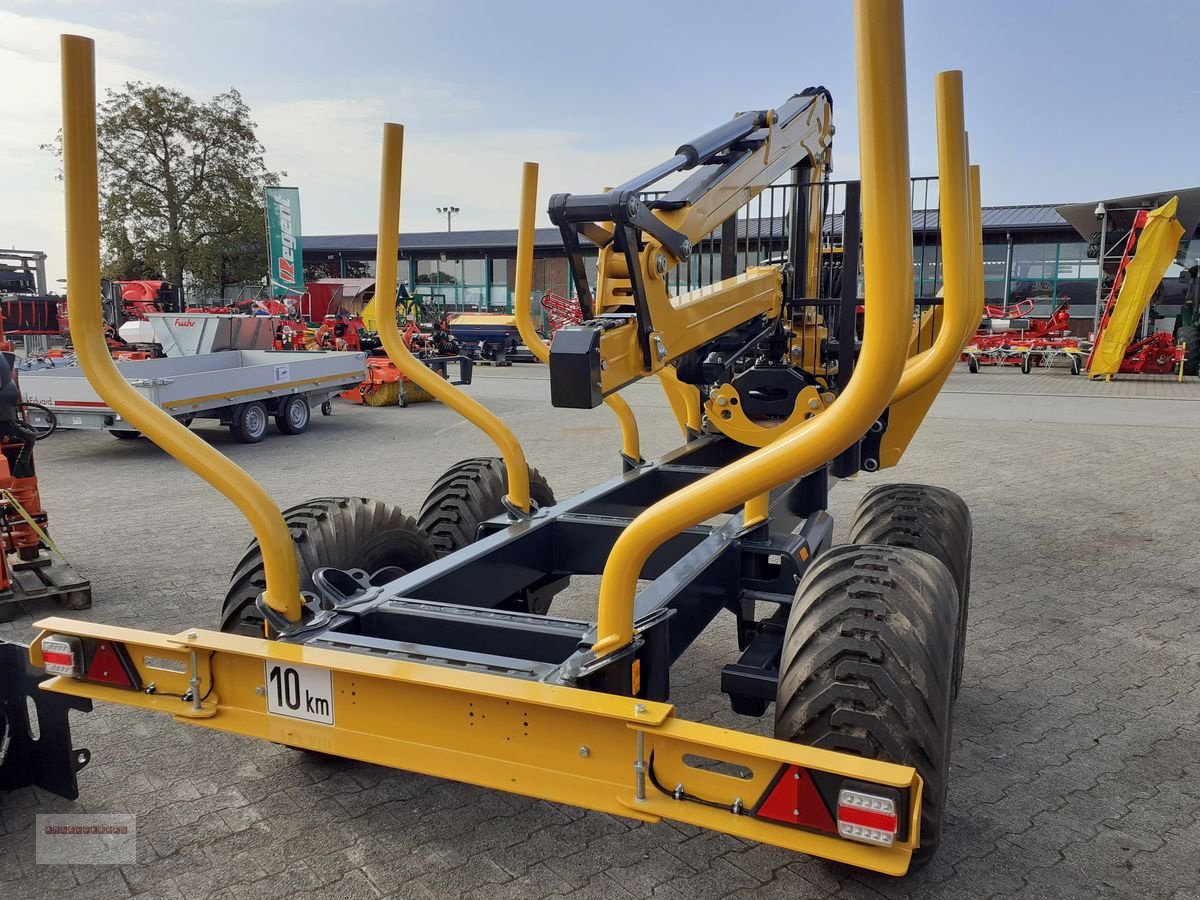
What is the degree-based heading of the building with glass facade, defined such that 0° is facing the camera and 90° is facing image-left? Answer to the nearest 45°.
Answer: approximately 0°

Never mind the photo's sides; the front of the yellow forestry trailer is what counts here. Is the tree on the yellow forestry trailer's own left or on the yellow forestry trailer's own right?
on the yellow forestry trailer's own left

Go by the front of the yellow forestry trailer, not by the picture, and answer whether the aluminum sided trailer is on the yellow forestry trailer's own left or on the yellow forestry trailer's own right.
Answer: on the yellow forestry trailer's own left

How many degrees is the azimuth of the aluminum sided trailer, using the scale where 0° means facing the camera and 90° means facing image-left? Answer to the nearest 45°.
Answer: approximately 45°

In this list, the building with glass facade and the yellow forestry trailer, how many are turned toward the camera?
1

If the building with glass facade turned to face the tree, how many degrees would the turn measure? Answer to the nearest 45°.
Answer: approximately 90° to its right

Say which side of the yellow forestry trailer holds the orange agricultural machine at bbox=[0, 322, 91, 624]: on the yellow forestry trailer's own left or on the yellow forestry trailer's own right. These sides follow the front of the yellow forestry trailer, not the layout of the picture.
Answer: on the yellow forestry trailer's own left

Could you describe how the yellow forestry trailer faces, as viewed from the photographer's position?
facing away from the viewer and to the right of the viewer

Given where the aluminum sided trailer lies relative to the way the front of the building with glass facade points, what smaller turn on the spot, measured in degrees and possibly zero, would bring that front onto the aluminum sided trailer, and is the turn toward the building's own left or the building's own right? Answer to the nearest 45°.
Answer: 0° — it already faces it
